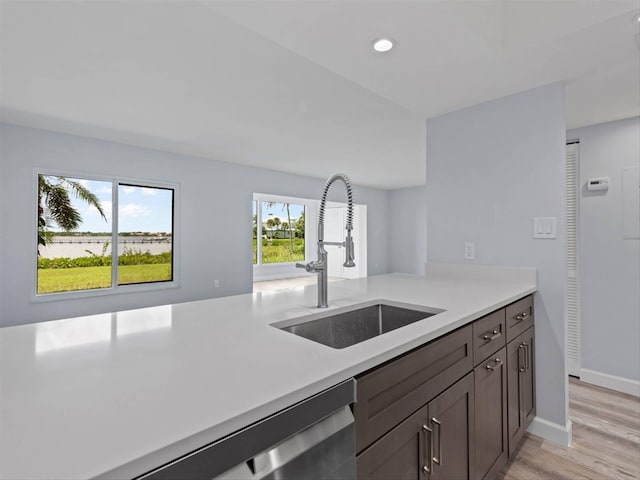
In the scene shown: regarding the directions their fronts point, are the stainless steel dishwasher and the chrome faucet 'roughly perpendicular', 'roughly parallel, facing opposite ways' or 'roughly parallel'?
roughly parallel

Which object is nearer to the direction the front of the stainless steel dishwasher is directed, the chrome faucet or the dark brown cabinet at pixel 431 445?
the dark brown cabinet

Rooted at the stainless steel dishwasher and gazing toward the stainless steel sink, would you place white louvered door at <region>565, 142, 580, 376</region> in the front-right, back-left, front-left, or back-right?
front-right

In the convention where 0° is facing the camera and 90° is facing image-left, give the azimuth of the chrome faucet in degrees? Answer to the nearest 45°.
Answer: approximately 315°

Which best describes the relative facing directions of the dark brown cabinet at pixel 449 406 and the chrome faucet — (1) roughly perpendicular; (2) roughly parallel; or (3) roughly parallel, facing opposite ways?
roughly parallel

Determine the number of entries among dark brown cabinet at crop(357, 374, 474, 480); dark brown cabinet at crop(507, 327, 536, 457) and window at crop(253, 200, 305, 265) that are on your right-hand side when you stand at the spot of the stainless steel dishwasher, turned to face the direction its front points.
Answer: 0

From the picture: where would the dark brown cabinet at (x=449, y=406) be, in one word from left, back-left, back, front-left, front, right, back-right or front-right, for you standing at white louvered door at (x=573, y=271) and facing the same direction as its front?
front

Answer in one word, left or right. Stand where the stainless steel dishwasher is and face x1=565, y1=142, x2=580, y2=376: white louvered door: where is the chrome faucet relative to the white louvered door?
left

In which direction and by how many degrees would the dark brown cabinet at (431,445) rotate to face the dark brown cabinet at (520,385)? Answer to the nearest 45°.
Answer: approximately 90° to its left

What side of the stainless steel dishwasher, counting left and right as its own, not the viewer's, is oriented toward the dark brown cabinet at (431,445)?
left

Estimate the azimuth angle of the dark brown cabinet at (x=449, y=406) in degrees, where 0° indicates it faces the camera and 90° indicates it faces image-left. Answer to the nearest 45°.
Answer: approximately 315°

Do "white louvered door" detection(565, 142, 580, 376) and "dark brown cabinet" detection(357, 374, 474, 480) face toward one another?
no

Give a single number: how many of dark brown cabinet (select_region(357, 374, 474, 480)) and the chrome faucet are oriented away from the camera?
0

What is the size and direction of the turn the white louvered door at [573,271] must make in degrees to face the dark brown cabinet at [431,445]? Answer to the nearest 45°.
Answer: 0° — it already faces it

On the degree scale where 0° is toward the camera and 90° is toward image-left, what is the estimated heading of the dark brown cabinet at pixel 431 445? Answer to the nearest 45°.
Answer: approximately 315°
